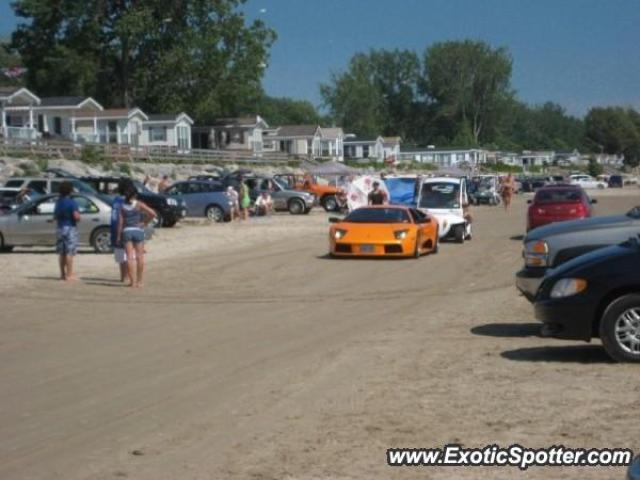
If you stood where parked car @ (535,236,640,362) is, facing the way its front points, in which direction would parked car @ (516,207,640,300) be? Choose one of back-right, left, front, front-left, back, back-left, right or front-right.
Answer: right

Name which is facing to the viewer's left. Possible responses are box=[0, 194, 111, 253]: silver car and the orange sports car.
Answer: the silver car

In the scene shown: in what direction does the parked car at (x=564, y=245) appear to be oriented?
to the viewer's left

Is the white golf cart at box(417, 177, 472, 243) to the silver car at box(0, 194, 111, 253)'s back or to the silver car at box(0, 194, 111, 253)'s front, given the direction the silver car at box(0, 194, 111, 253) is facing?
to the back

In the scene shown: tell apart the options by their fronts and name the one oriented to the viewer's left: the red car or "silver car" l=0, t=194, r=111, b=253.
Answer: the silver car

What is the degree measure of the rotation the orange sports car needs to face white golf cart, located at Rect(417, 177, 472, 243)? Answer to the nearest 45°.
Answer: approximately 180°

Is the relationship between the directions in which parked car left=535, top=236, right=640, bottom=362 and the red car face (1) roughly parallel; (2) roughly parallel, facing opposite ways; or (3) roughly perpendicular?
roughly perpendicular

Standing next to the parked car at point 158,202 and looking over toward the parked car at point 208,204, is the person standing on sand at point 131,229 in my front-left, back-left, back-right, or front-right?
back-right

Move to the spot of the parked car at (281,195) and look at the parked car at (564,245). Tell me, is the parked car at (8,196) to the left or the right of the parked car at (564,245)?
right
